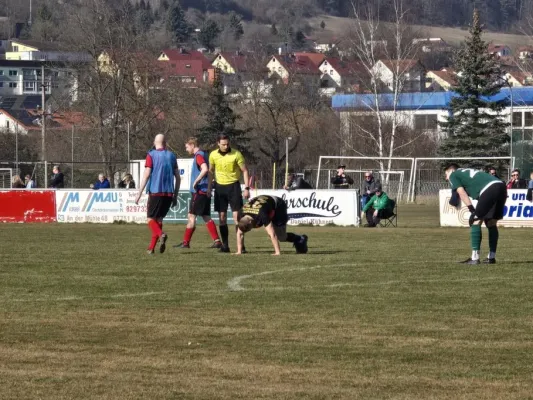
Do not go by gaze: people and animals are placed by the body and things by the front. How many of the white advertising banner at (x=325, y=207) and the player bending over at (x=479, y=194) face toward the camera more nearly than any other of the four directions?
1

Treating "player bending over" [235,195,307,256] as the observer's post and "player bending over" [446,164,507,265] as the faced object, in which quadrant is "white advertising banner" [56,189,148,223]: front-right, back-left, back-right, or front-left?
back-left

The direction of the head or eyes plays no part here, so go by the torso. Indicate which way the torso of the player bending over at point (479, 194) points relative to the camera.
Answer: to the viewer's left

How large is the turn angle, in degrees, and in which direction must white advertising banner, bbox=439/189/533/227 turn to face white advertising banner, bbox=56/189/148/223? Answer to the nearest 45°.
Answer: approximately 90° to its right

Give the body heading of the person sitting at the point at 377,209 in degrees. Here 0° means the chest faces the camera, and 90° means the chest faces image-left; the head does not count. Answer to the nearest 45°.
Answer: approximately 45°

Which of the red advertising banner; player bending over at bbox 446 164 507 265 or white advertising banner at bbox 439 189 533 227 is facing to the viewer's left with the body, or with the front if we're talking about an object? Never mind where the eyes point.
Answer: the player bending over

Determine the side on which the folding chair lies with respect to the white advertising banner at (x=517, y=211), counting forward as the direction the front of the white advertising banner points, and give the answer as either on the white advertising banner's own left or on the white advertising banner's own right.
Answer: on the white advertising banner's own right

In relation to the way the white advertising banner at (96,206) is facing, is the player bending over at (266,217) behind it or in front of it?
in front

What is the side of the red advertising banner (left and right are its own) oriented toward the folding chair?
left

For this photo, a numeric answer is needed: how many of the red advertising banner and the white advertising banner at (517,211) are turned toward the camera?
2
